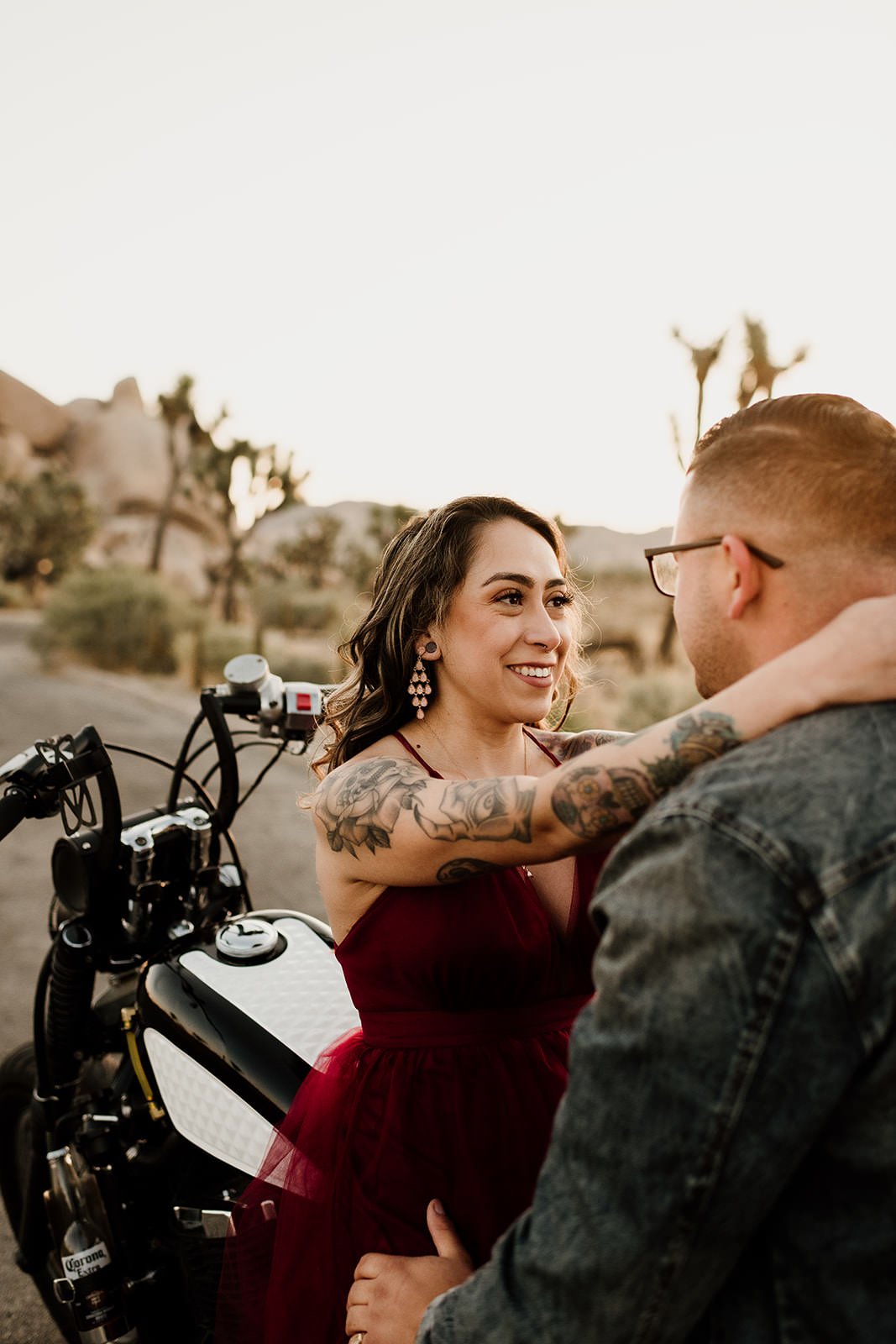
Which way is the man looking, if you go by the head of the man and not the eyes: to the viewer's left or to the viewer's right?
to the viewer's left

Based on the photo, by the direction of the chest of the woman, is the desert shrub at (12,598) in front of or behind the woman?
behind

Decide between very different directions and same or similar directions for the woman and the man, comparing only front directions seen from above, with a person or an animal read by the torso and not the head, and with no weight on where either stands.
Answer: very different directions

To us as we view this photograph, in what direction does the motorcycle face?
facing away from the viewer and to the left of the viewer

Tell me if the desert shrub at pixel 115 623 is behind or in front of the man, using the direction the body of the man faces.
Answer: in front

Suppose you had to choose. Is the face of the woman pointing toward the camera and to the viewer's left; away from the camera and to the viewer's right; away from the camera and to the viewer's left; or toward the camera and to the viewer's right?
toward the camera and to the viewer's right

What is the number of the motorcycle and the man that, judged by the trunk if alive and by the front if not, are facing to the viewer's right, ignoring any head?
0

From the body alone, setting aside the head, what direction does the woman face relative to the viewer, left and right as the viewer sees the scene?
facing the viewer and to the right of the viewer

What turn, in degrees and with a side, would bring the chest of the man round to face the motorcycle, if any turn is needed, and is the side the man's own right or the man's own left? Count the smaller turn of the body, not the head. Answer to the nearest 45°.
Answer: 0° — they already face it

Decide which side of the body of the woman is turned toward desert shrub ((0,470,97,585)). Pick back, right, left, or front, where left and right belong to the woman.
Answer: back

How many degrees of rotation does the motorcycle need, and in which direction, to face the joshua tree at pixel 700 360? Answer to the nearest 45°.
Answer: approximately 90° to its right

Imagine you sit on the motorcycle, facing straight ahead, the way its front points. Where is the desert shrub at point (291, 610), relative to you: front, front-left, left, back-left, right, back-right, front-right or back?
front-right

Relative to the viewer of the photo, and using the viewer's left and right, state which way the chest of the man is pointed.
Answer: facing away from the viewer and to the left of the viewer

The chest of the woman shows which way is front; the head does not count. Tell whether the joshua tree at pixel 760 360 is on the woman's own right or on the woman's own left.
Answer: on the woman's own left

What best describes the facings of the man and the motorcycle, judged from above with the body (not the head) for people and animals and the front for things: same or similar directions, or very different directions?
same or similar directions

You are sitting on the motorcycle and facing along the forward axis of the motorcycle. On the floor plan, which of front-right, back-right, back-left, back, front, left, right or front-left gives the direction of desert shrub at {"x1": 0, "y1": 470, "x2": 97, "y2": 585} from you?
front-right
